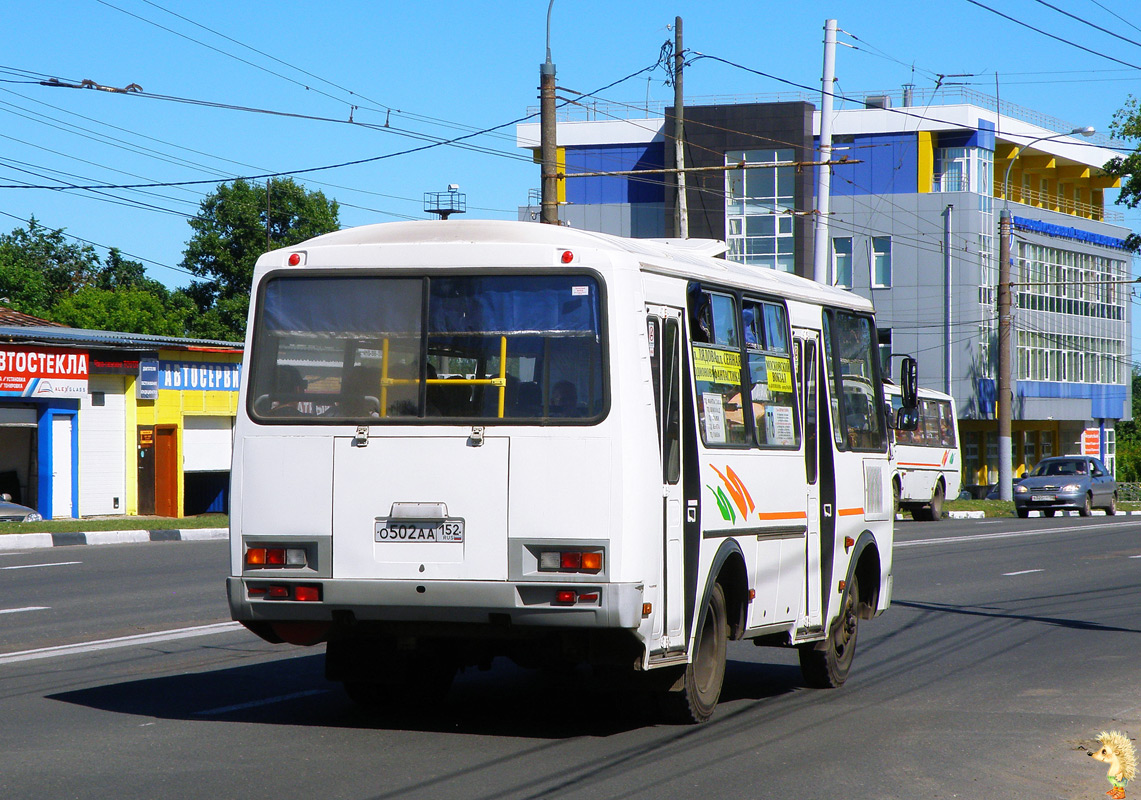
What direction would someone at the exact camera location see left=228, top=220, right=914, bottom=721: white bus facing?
facing away from the viewer and to the right of the viewer

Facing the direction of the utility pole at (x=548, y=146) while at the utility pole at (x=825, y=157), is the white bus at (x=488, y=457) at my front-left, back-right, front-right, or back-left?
front-left

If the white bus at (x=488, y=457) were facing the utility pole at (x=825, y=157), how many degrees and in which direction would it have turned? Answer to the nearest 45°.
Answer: approximately 45° to its left

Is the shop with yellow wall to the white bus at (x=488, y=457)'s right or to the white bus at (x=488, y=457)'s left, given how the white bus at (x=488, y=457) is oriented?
on its left

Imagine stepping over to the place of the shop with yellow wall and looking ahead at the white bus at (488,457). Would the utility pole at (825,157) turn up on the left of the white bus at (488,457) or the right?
left

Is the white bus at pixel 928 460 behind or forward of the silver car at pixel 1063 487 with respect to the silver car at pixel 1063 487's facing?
forward

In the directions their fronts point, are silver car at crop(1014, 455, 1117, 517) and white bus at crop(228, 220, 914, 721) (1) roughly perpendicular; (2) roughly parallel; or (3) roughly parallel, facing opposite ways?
roughly parallel, facing opposite ways

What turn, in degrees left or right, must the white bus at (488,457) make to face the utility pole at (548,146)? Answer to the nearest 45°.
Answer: approximately 45° to its left
